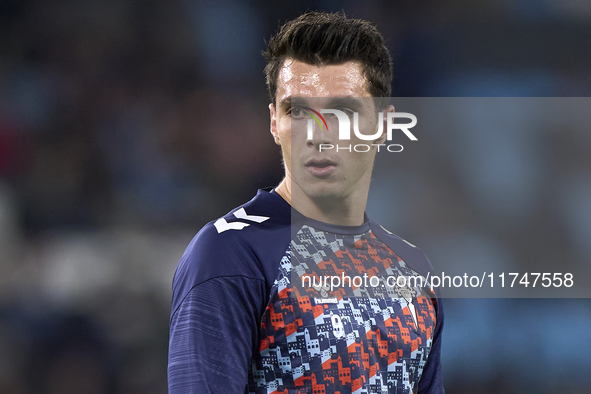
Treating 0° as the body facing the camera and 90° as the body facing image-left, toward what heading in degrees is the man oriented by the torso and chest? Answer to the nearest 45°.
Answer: approximately 315°
